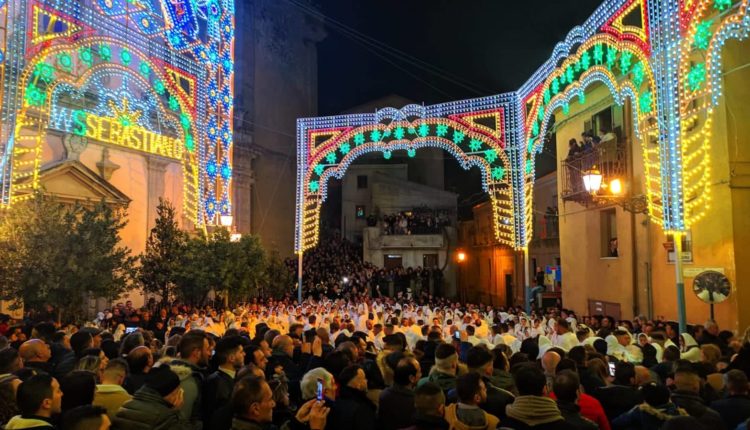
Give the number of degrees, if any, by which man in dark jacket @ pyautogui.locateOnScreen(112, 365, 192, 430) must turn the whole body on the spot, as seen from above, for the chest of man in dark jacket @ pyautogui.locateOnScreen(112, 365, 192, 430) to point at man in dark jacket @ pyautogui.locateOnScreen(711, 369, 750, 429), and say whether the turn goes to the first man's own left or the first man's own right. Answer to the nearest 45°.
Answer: approximately 45° to the first man's own right

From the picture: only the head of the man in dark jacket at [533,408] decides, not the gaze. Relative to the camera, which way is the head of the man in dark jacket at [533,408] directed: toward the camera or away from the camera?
away from the camera

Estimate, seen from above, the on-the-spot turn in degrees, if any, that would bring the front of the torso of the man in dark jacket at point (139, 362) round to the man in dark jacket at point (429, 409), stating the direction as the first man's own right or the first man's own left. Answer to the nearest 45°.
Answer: approximately 90° to the first man's own right

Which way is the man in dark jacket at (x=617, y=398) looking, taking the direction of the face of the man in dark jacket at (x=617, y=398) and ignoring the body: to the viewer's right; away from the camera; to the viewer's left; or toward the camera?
away from the camera

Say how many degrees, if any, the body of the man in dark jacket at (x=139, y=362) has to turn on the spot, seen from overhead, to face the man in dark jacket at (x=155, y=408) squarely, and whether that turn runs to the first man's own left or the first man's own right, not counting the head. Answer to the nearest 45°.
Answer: approximately 135° to the first man's own right

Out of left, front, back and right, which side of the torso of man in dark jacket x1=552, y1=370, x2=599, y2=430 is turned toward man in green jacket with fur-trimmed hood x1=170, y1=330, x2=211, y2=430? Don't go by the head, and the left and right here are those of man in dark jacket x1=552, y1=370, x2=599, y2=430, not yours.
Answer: left

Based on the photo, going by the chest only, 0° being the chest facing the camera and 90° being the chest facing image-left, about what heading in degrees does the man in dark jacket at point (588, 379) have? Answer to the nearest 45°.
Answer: approximately 135°

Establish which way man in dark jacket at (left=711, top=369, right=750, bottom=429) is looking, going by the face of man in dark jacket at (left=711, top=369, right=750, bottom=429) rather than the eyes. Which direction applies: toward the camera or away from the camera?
away from the camera

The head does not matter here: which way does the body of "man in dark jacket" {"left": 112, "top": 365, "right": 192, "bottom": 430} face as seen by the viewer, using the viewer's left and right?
facing away from the viewer and to the right of the viewer

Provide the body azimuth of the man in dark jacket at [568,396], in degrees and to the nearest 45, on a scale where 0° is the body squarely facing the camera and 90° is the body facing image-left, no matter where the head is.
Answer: approximately 180°
